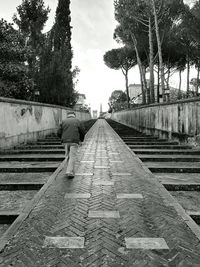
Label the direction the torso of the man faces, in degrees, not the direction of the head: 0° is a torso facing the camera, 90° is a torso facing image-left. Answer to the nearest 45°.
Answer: approximately 180°

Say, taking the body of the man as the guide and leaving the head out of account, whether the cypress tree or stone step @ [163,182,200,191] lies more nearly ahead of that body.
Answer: the cypress tree

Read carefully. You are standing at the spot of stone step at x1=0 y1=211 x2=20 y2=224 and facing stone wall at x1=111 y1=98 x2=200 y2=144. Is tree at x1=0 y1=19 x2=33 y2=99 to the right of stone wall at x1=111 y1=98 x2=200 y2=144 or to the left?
left

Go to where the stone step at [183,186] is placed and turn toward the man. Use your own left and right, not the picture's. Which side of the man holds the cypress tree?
right

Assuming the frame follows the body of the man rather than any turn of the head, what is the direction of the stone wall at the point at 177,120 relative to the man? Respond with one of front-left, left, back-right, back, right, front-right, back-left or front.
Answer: front-right

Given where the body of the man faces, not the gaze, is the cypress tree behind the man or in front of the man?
in front

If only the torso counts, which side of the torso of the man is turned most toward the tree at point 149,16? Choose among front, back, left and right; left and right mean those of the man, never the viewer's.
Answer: front
